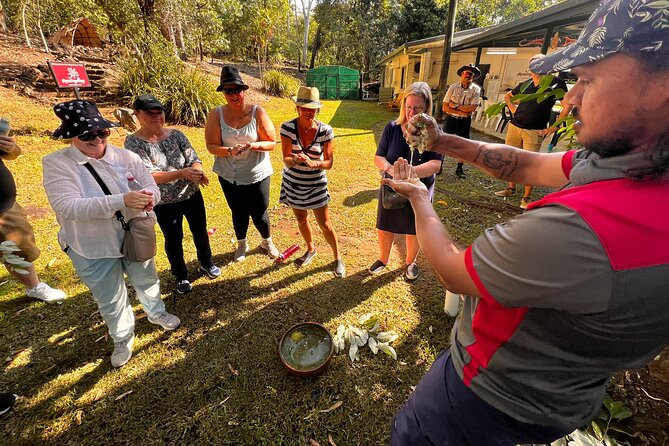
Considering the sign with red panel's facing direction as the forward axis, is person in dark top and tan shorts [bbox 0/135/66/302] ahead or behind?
ahead

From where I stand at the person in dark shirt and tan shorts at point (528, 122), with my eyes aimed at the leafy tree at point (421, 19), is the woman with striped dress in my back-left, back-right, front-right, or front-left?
back-left

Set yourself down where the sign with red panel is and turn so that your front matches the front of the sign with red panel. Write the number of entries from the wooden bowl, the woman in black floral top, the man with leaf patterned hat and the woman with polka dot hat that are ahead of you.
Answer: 4

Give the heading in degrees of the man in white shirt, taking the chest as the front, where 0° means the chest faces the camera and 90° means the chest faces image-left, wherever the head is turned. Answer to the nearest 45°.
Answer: approximately 0°

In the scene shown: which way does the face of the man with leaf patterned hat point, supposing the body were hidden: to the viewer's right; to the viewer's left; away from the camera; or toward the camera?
to the viewer's left

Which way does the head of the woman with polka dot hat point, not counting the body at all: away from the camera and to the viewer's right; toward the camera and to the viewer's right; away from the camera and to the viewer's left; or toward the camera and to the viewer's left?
toward the camera and to the viewer's right

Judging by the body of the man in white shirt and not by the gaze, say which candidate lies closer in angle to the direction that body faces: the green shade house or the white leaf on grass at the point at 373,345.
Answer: the white leaf on grass

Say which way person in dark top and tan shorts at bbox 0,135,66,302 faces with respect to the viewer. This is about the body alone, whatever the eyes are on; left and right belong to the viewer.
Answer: facing to the right of the viewer

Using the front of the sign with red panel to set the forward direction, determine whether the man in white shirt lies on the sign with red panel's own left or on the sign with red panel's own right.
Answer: on the sign with red panel's own left

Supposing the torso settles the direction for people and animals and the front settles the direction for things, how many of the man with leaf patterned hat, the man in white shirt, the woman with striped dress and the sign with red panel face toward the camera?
3

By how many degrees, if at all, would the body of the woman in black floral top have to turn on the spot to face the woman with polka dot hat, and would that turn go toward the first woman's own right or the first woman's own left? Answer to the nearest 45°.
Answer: approximately 90° to the first woman's own right
